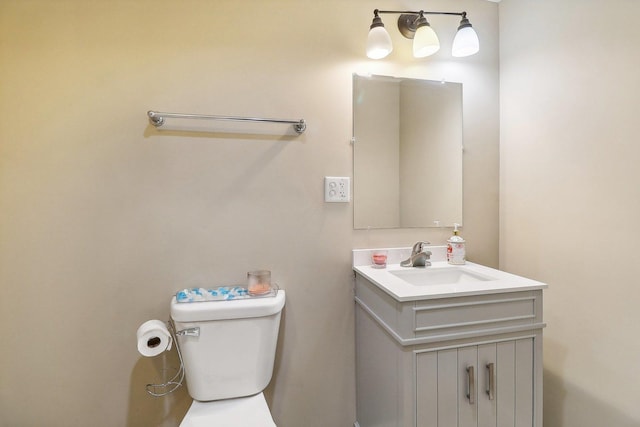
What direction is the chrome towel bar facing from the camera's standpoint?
toward the camera

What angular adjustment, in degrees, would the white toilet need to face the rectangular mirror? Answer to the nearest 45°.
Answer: approximately 90° to its left

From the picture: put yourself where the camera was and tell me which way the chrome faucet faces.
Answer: facing the viewer and to the right of the viewer

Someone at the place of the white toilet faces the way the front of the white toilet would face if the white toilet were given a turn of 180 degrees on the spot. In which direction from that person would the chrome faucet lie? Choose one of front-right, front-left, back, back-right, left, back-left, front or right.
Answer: right

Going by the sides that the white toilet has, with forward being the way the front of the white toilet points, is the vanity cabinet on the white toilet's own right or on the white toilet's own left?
on the white toilet's own left

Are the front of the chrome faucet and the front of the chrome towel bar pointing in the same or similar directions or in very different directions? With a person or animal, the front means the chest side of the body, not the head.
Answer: same or similar directions

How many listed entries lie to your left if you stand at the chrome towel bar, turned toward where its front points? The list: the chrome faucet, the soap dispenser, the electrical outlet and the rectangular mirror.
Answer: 4

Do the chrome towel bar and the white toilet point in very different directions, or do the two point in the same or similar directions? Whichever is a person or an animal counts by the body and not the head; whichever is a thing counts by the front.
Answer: same or similar directions

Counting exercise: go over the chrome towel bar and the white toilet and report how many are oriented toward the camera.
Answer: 2
